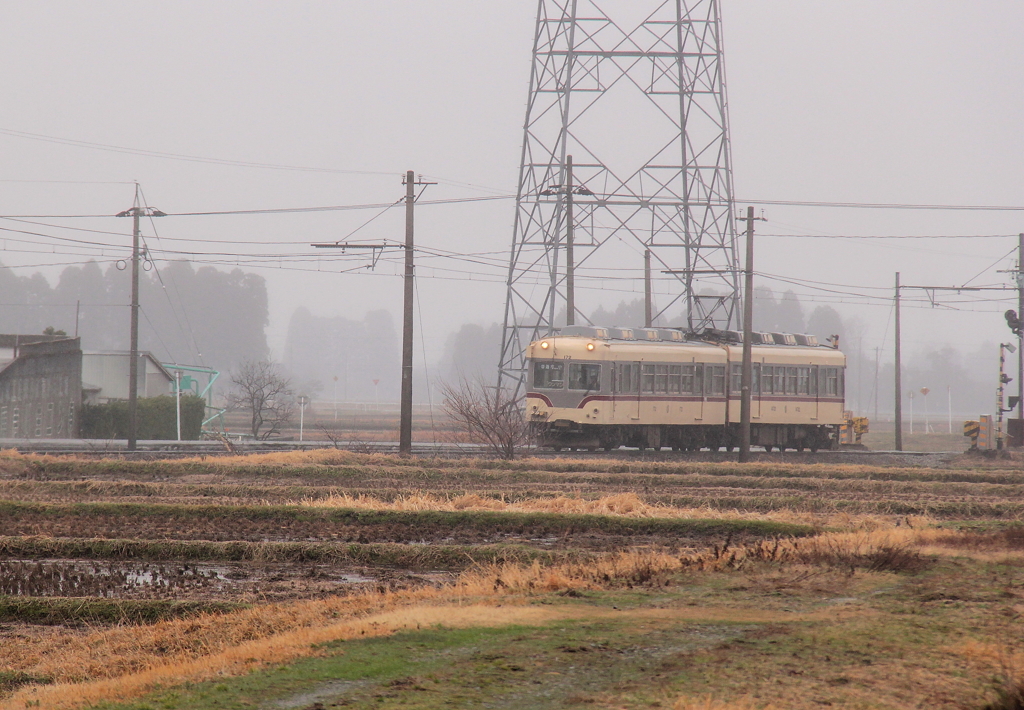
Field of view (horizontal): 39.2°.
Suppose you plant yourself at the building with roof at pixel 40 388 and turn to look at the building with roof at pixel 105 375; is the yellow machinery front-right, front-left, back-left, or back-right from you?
front-right

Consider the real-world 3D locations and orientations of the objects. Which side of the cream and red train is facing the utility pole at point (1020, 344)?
back

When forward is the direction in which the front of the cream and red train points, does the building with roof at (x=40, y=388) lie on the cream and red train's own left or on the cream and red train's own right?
on the cream and red train's own right

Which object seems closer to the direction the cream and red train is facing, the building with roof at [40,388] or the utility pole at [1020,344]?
the building with roof

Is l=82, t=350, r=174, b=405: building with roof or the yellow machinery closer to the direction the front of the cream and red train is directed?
the building with roof

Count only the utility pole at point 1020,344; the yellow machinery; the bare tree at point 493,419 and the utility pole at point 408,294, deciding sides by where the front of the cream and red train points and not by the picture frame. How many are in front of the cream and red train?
2

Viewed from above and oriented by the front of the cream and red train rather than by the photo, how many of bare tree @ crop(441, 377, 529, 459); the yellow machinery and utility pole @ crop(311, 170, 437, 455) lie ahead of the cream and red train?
2

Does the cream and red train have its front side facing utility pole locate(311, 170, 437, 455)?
yes

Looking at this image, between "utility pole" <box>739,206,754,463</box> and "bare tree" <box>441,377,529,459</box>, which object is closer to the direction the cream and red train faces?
the bare tree

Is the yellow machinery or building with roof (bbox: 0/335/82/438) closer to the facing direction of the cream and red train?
the building with roof

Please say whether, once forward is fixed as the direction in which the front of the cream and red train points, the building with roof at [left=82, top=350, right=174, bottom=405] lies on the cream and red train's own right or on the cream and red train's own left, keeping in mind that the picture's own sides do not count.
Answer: on the cream and red train's own right

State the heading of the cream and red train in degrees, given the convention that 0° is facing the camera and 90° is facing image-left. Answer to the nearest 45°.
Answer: approximately 45°

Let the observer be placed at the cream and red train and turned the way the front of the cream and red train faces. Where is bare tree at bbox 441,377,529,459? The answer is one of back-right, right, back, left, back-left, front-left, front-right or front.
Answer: front

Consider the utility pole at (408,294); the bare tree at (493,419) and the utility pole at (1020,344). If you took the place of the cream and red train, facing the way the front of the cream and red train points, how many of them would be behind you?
1

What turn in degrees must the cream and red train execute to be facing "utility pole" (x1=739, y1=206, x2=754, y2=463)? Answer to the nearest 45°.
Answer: approximately 90° to its left

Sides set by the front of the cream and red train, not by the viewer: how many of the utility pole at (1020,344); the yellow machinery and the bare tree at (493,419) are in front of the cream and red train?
1
